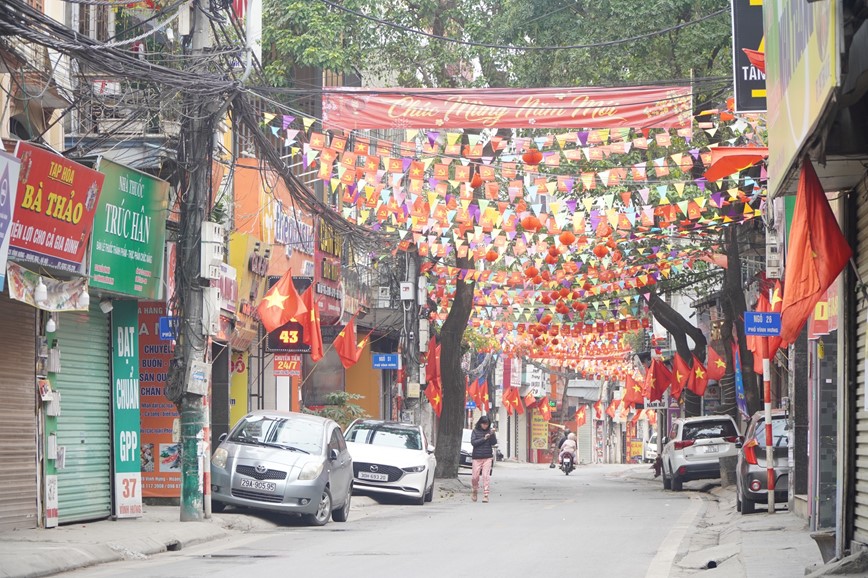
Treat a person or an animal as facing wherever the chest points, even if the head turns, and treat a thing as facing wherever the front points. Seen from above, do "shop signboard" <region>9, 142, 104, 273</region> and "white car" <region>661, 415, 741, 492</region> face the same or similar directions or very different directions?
very different directions

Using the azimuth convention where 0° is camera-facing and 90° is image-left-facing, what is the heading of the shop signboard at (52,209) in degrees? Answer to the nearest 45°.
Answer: approximately 315°

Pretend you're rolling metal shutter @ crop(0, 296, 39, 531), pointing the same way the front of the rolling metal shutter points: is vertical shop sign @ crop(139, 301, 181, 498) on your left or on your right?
on your left

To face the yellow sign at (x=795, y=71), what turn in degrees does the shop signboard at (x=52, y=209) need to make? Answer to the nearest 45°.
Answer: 0° — it already faces it

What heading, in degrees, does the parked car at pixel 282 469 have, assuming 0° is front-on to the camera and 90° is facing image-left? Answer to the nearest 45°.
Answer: approximately 45°

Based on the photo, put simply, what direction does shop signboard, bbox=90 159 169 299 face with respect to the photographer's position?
facing the viewer and to the right of the viewer

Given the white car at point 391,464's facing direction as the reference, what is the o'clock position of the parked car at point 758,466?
The parked car is roughly at 9 o'clock from the white car.

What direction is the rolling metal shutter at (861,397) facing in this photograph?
to the viewer's left

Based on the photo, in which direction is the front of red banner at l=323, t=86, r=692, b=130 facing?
toward the camera

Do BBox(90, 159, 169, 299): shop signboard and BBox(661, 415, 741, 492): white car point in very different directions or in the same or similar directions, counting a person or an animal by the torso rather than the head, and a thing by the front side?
very different directions

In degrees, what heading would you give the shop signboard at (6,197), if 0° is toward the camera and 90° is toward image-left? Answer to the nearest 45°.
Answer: approximately 315°
